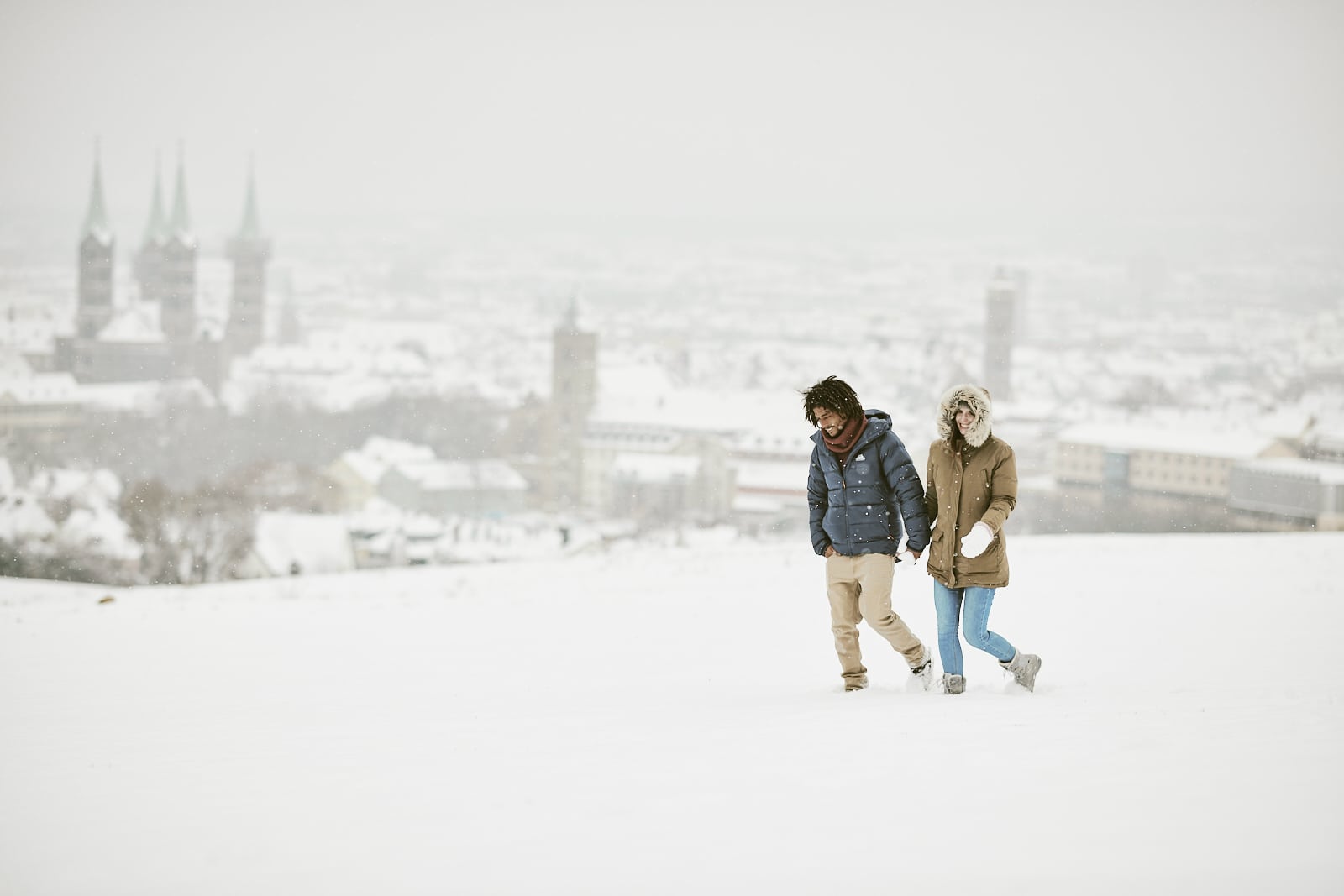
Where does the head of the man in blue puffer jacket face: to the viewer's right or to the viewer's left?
to the viewer's left

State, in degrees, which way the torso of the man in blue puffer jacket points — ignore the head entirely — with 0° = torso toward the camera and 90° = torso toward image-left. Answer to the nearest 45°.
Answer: approximately 45°
